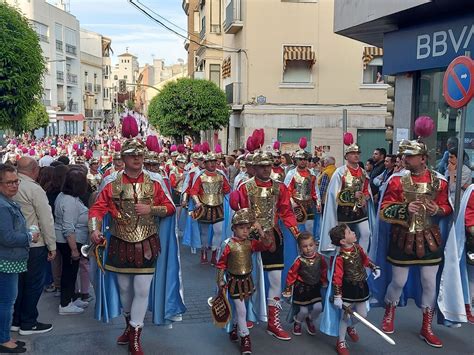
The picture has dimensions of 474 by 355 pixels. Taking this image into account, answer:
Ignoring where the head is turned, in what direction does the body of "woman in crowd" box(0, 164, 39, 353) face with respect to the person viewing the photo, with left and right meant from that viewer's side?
facing to the right of the viewer

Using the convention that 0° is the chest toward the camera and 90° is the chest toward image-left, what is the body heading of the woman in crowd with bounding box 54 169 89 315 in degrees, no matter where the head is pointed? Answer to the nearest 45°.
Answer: approximately 270°

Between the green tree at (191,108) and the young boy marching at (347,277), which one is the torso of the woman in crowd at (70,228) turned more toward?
the young boy marching

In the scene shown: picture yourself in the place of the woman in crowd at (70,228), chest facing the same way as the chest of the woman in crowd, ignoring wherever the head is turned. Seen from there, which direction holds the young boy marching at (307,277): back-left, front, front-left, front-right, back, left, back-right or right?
front-right

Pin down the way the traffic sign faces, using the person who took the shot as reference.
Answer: facing the viewer and to the left of the viewer

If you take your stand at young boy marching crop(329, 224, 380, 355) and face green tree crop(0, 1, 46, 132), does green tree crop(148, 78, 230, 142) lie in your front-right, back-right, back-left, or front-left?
front-right

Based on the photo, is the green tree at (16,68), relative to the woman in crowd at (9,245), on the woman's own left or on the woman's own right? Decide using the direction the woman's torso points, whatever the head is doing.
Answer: on the woman's own left

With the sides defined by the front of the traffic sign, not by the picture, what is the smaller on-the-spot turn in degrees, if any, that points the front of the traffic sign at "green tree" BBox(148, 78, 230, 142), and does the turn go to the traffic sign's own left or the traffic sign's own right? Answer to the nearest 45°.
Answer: approximately 90° to the traffic sign's own right

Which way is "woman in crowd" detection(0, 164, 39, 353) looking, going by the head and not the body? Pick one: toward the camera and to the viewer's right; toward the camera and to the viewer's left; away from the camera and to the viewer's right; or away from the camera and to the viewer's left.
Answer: toward the camera and to the viewer's right

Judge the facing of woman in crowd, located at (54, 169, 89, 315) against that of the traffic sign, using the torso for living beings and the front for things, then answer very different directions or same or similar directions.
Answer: very different directions
